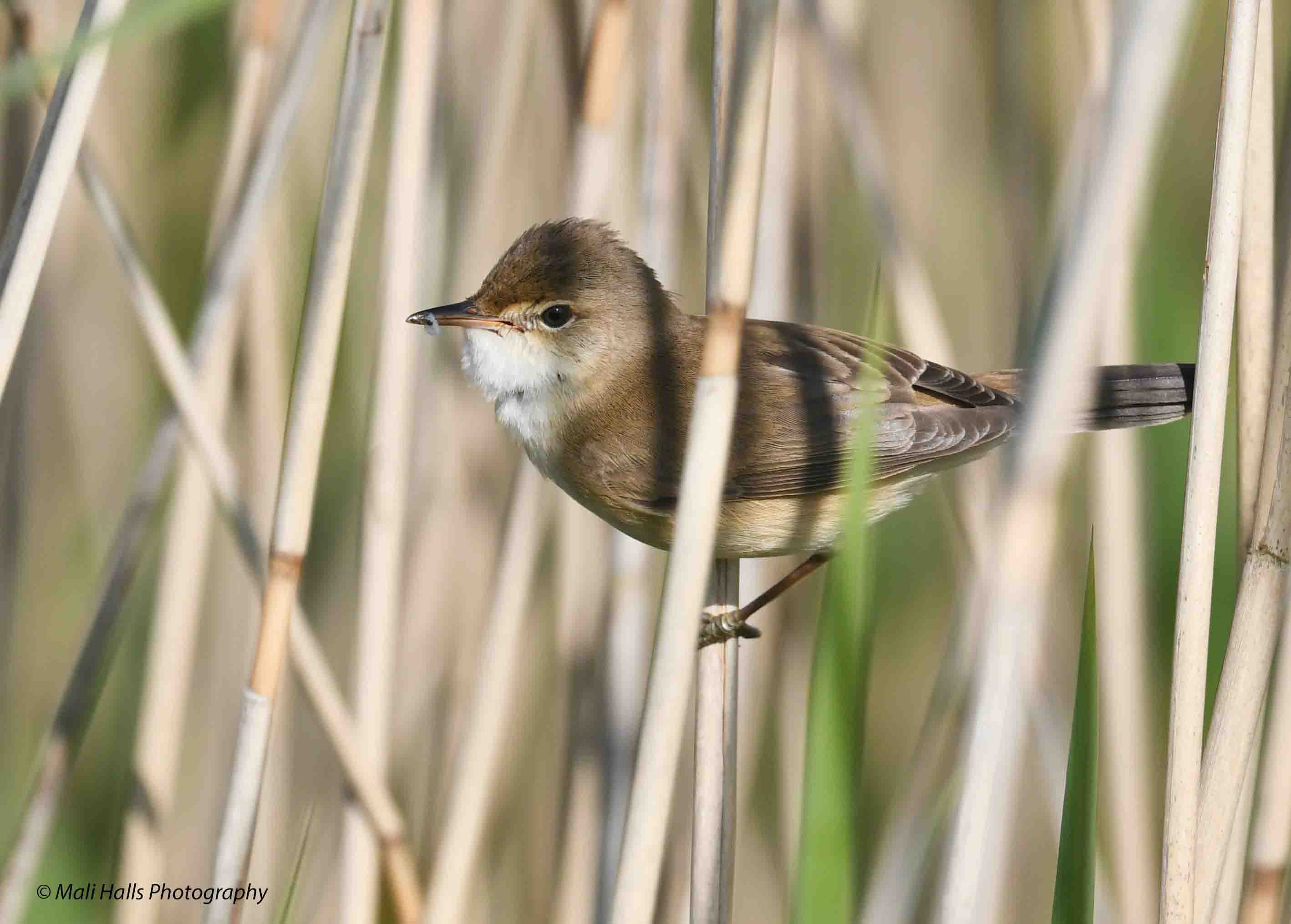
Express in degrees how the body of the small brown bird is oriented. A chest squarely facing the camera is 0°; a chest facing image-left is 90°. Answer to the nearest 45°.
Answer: approximately 90°

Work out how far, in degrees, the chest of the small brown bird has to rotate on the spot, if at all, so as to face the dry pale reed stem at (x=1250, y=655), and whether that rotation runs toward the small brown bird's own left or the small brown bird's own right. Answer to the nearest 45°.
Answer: approximately 135° to the small brown bird's own left

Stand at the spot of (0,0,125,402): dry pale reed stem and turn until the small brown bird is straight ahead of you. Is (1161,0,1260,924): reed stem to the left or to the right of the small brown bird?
right

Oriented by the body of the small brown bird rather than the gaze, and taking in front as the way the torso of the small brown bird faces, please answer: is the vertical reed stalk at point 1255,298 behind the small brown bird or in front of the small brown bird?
behind

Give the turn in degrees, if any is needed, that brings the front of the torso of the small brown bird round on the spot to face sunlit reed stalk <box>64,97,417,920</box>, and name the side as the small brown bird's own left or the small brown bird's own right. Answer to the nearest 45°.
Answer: approximately 45° to the small brown bird's own left

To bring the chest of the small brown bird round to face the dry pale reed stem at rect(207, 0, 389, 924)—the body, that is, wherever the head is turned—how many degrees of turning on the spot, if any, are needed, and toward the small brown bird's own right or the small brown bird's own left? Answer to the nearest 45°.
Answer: approximately 45° to the small brown bird's own left

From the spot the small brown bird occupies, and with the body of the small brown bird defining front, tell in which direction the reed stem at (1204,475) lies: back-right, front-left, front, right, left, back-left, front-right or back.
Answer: back-left
